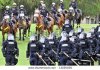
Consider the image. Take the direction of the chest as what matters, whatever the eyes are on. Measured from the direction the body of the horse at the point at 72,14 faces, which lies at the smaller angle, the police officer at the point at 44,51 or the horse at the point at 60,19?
the police officer

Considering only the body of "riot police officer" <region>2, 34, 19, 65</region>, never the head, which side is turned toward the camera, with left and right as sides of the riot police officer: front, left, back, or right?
back

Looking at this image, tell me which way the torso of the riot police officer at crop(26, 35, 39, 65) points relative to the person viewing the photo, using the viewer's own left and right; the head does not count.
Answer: facing away from the viewer

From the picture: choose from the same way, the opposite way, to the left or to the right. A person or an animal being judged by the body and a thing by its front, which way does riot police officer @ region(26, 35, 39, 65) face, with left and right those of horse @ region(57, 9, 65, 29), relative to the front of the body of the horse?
the opposite way

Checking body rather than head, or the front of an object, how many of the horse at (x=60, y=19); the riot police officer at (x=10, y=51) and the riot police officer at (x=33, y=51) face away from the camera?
2

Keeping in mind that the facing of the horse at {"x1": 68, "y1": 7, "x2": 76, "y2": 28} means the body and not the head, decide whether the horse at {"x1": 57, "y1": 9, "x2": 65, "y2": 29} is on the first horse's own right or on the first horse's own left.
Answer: on the first horse's own right

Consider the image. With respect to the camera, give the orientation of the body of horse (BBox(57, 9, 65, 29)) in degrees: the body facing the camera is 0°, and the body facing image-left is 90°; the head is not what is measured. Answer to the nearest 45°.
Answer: approximately 0°

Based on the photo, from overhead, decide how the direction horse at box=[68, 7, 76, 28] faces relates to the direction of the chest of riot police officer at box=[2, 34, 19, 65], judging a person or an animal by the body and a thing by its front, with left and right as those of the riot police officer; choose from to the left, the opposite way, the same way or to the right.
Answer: the opposite way

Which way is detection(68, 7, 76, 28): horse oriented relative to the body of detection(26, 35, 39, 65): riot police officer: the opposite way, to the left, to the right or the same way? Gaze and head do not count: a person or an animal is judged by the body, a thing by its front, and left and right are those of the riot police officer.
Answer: the opposite way
